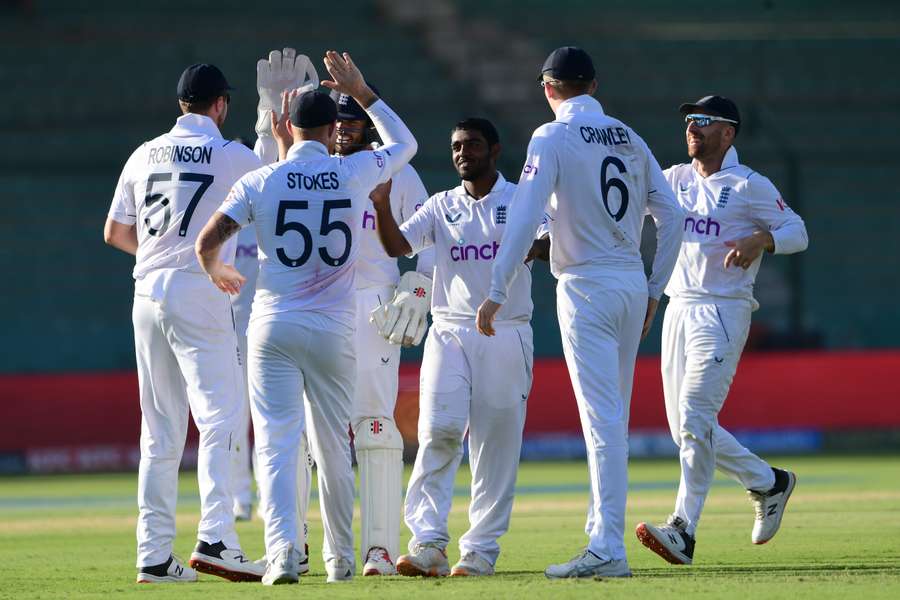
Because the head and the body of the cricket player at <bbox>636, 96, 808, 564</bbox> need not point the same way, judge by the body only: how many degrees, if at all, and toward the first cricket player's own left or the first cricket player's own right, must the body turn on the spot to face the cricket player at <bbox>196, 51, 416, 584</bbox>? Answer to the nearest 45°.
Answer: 0° — they already face them

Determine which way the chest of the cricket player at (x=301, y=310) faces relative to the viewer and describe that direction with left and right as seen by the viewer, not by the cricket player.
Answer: facing away from the viewer

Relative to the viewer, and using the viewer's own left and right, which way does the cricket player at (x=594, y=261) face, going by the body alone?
facing away from the viewer and to the left of the viewer

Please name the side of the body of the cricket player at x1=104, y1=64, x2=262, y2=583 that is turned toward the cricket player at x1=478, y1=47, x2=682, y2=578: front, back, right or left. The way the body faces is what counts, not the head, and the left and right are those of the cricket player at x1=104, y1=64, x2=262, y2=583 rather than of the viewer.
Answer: right

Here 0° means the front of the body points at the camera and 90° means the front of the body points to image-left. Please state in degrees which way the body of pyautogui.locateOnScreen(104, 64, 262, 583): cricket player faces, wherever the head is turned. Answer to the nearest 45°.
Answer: approximately 225°

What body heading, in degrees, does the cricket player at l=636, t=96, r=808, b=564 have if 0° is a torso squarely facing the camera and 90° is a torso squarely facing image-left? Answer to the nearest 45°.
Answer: approximately 45°

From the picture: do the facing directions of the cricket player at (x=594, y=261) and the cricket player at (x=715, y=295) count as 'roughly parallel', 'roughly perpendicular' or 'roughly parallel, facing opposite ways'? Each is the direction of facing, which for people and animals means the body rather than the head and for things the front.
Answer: roughly perpendicular

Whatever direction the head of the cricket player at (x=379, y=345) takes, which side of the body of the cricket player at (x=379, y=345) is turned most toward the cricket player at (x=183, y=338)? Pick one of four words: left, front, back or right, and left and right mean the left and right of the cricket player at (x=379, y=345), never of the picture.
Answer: right
